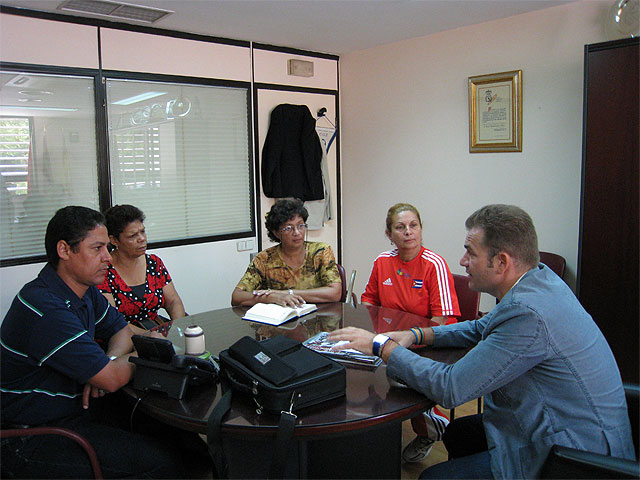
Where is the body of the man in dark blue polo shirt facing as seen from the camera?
to the viewer's right

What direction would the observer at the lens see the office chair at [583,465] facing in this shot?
facing to the left of the viewer

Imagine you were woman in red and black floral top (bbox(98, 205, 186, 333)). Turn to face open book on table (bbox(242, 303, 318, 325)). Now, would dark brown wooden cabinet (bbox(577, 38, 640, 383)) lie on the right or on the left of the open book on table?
left

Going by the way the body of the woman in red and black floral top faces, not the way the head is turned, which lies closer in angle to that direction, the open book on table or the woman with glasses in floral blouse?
the open book on table

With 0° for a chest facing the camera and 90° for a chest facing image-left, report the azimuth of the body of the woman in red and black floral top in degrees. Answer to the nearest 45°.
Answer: approximately 315°

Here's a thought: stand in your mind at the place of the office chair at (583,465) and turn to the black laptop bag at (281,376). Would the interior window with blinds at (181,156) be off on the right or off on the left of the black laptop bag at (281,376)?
right

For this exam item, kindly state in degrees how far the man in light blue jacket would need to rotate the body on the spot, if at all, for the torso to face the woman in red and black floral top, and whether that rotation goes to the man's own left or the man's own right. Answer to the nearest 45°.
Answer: approximately 45° to the man's own right

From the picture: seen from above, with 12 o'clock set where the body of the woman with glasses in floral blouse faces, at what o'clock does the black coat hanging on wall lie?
The black coat hanging on wall is roughly at 6 o'clock from the woman with glasses in floral blouse.

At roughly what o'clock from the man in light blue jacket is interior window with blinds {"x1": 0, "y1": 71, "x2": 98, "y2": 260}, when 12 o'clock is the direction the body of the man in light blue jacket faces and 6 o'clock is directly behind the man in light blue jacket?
The interior window with blinds is roughly at 1 o'clock from the man in light blue jacket.

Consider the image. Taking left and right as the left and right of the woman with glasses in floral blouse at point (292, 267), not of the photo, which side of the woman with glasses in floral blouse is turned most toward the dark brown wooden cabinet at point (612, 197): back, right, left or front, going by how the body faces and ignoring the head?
left

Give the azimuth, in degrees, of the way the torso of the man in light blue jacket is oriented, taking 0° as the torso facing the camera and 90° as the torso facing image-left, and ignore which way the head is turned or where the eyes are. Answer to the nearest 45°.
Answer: approximately 90°

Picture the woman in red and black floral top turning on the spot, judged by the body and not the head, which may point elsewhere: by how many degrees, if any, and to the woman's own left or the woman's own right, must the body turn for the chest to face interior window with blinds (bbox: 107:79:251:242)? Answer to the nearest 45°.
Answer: approximately 135° to the woman's own left
